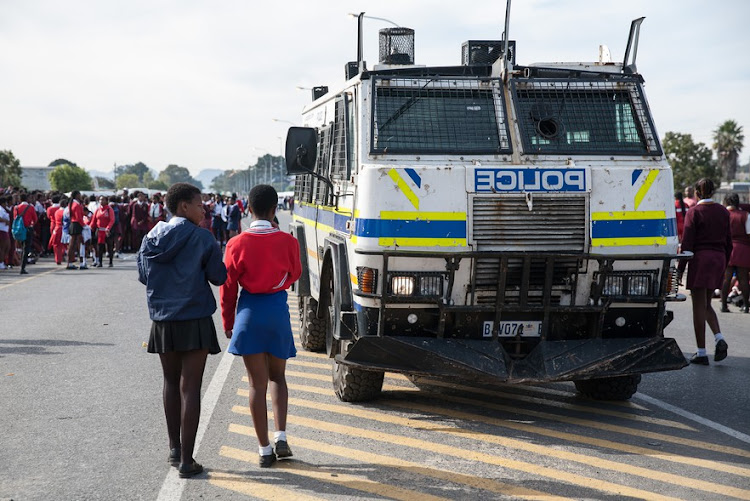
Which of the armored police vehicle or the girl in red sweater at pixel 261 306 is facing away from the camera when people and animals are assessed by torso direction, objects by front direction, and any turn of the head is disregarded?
the girl in red sweater

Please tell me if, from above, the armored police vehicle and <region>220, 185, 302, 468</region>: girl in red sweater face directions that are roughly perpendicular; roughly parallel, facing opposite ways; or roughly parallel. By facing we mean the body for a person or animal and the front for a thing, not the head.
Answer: roughly parallel, facing opposite ways

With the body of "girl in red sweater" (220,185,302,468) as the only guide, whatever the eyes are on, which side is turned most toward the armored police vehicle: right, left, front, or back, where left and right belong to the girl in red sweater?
front

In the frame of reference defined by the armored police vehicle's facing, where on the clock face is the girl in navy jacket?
The girl in navy jacket is roughly at 2 o'clock from the armored police vehicle.

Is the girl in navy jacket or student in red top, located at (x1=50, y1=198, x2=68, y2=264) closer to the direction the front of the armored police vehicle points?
the girl in navy jacket

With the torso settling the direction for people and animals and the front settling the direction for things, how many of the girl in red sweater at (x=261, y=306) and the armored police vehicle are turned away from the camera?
1

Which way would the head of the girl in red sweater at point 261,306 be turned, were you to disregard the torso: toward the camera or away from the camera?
away from the camera

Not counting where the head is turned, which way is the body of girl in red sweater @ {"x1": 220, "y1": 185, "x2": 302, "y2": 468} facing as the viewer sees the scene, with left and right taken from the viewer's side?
facing away from the viewer

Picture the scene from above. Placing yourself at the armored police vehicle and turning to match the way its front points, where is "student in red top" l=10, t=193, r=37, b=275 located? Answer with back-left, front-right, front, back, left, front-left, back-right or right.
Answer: back-right

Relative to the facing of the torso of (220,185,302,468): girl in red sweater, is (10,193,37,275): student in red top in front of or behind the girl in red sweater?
in front

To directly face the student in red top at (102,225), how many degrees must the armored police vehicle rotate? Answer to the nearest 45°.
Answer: approximately 135° to its right

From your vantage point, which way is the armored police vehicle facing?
toward the camera

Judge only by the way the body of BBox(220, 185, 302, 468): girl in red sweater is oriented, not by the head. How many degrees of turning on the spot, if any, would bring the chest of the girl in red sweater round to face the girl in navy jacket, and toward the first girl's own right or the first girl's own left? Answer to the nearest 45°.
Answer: approximately 90° to the first girl's own left
